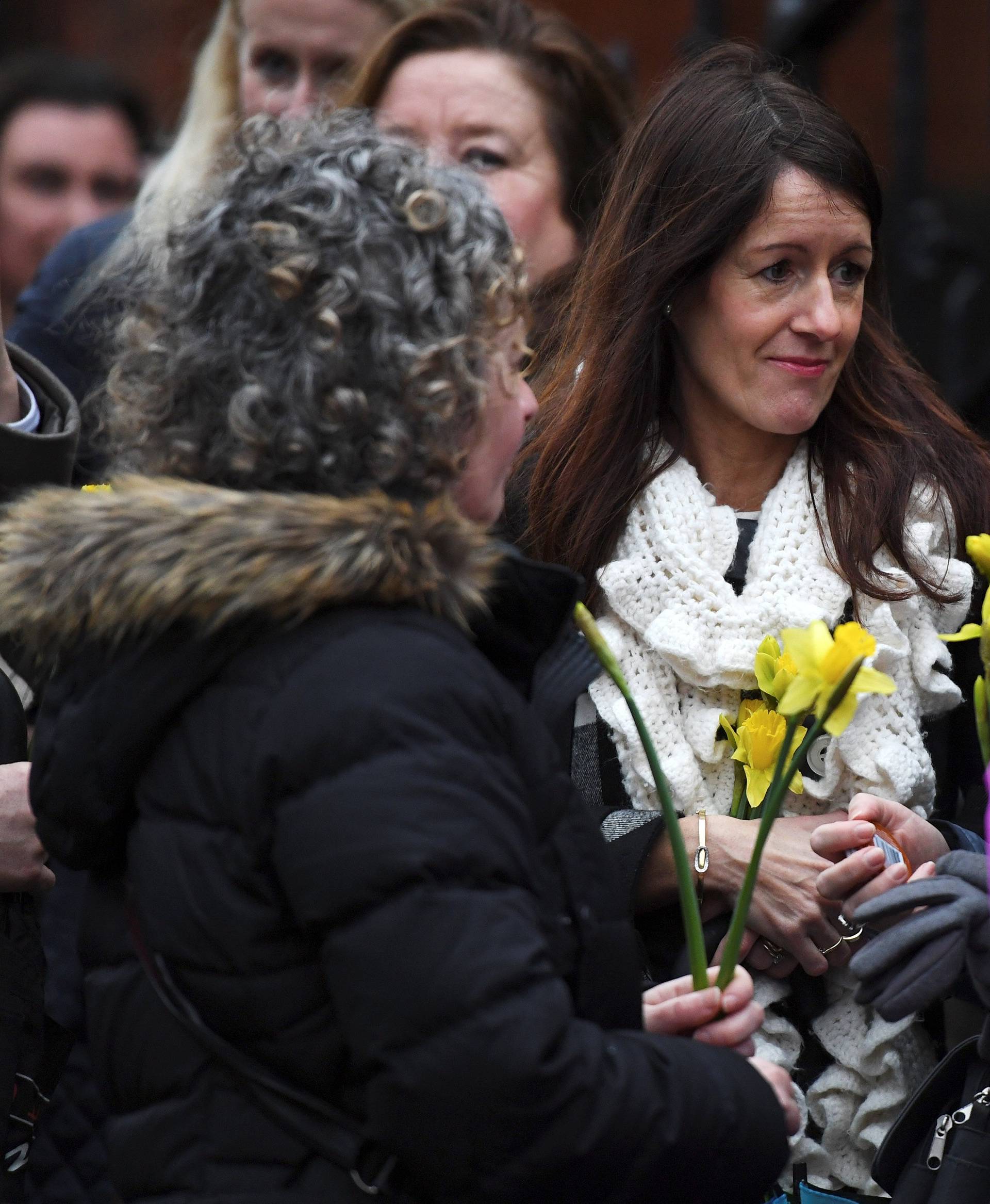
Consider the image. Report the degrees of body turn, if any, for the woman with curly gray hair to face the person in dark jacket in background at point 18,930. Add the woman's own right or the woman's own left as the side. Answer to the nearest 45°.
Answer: approximately 90° to the woman's own left

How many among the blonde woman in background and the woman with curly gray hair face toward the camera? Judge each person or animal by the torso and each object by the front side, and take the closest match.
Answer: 1

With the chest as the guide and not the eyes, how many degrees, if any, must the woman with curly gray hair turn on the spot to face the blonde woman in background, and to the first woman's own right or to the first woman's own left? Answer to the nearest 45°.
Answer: approximately 45° to the first woman's own left

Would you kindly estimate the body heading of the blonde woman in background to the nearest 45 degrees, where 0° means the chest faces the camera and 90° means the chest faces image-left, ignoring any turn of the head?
approximately 0°

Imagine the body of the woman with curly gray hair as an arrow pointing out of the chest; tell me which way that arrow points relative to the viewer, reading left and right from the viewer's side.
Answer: facing away from the viewer and to the right of the viewer

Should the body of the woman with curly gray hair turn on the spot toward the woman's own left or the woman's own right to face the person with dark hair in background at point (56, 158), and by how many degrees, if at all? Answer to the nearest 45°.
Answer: approximately 45° to the woman's own left

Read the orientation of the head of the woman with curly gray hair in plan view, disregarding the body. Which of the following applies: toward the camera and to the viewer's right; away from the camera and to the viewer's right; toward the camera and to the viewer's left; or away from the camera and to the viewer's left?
away from the camera and to the viewer's right
